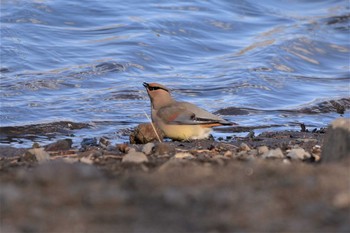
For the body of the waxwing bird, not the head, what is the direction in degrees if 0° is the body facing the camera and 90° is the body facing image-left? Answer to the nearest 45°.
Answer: approximately 90°

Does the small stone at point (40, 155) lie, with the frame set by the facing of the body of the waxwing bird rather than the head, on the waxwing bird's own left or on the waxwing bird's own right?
on the waxwing bird's own left

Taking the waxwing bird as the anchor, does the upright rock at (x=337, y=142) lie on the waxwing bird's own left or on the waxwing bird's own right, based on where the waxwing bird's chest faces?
on the waxwing bird's own left

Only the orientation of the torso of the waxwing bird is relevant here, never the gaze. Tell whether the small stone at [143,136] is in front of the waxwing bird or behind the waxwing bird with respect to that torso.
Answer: in front

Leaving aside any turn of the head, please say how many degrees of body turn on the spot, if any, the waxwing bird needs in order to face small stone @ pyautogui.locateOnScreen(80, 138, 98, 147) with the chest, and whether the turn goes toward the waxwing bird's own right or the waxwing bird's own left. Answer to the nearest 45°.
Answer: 0° — it already faces it

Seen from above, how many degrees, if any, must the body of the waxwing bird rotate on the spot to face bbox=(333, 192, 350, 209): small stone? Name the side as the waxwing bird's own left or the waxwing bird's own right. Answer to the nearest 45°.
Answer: approximately 90° to the waxwing bird's own left

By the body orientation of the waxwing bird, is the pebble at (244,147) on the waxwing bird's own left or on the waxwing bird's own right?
on the waxwing bird's own left
